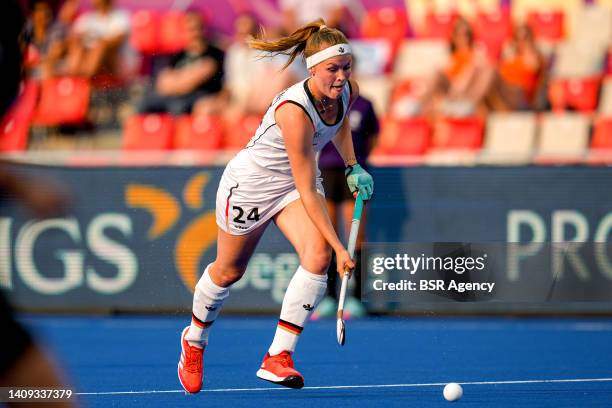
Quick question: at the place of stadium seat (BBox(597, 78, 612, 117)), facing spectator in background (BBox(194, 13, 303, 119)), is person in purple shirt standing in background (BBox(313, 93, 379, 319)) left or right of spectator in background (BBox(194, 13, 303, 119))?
left

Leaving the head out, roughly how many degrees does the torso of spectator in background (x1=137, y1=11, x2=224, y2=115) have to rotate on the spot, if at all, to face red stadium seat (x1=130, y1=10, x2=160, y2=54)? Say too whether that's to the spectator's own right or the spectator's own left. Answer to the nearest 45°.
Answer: approximately 135° to the spectator's own right

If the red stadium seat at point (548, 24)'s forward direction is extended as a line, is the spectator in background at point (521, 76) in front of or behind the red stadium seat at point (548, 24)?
in front

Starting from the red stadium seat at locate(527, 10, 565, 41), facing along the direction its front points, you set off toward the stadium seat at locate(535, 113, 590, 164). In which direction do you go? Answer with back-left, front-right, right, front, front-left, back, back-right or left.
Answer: front

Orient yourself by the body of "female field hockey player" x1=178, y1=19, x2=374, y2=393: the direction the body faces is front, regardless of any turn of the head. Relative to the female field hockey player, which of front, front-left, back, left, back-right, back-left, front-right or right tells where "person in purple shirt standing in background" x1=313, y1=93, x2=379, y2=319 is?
back-left

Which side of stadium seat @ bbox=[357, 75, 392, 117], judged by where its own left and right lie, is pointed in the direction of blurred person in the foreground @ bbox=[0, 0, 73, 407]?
front

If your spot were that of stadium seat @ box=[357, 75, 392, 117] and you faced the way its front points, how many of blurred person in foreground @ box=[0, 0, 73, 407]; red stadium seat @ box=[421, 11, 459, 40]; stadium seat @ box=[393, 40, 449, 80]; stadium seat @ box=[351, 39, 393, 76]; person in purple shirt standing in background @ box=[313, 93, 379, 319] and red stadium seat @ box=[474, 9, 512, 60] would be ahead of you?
2

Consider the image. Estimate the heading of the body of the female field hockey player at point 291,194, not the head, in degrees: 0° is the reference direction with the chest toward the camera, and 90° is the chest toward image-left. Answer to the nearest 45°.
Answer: approximately 315°

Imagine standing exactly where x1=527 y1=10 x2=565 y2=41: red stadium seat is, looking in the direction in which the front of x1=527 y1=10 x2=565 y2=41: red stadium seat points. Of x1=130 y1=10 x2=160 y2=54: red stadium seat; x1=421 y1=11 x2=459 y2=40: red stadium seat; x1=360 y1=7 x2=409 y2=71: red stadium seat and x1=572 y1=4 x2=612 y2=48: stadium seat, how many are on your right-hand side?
3

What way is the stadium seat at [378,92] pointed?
toward the camera

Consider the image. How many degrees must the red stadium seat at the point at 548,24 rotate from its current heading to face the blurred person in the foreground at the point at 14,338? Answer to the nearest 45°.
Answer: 0° — it already faces them

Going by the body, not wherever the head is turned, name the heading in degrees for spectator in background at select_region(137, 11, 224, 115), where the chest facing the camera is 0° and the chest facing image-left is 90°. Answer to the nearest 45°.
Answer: approximately 45°

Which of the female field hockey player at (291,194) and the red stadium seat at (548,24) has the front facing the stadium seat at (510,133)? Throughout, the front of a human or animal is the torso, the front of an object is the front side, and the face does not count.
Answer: the red stadium seat

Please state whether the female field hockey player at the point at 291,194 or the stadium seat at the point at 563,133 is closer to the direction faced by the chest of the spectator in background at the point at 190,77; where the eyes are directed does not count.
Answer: the female field hockey player

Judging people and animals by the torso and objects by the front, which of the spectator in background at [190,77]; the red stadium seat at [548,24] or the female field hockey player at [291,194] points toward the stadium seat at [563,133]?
the red stadium seat
